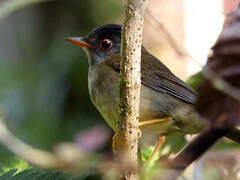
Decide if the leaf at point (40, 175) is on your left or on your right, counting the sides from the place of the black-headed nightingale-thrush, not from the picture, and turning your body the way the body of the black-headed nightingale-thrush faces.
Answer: on your left

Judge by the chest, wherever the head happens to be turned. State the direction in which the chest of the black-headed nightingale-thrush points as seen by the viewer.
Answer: to the viewer's left
